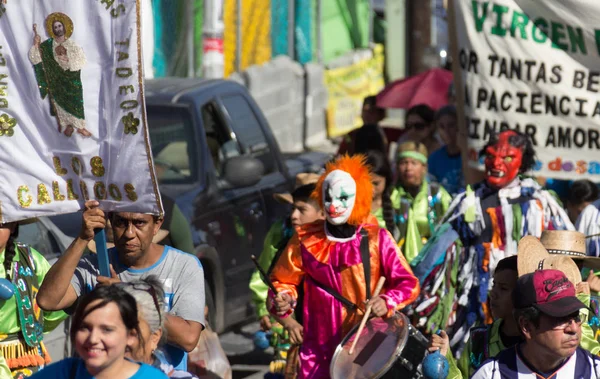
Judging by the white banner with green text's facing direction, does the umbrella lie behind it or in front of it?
behind

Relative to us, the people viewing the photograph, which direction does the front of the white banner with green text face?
facing the viewer

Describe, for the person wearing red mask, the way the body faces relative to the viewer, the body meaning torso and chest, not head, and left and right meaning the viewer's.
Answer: facing the viewer and to the left of the viewer

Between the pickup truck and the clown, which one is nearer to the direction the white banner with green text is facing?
the clown

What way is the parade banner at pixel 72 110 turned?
toward the camera

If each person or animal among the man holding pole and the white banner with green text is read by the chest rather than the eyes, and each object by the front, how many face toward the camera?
2

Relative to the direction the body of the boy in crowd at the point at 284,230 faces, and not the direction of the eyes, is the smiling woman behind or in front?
in front

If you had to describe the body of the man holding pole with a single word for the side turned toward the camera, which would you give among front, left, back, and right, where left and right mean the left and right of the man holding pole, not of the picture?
front
